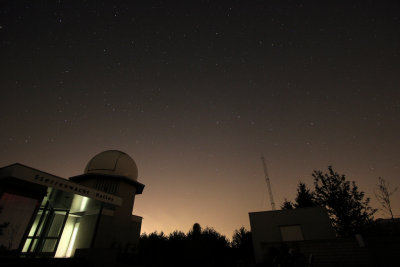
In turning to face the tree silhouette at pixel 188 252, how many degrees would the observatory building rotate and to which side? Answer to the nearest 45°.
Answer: approximately 90° to its left

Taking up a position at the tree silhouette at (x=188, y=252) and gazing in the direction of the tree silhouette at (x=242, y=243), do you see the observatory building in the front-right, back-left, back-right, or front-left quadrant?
back-right

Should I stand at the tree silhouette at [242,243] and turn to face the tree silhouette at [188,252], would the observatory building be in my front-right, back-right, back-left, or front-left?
front-left

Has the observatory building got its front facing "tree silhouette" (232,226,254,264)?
no
